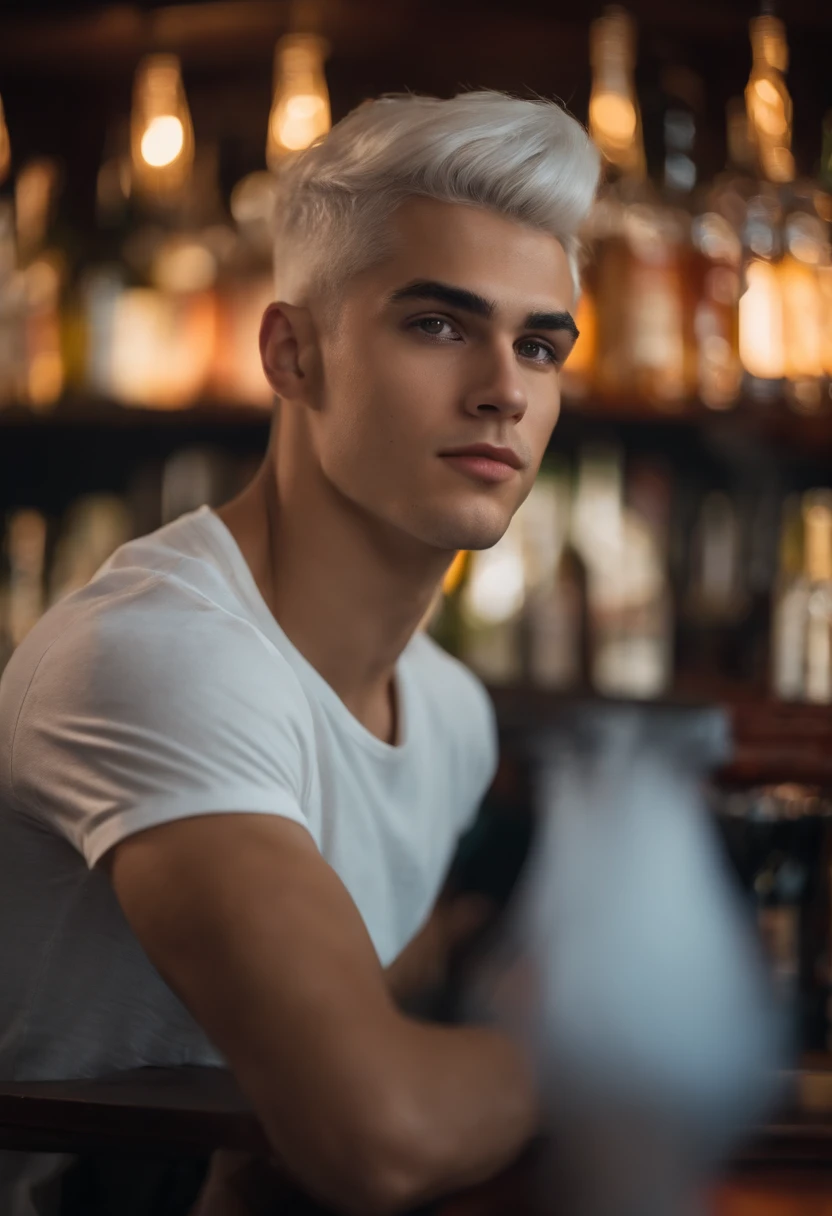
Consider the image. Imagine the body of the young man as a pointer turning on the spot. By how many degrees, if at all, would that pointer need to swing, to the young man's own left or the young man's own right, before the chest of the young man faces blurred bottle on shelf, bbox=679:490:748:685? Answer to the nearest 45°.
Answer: approximately 90° to the young man's own left

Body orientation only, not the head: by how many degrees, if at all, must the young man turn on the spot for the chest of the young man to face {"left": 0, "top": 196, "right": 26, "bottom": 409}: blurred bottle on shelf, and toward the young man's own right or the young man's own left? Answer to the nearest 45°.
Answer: approximately 135° to the young man's own left

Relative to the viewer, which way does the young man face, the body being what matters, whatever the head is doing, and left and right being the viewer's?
facing the viewer and to the right of the viewer

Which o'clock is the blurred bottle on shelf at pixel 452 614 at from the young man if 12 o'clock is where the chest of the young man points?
The blurred bottle on shelf is roughly at 8 o'clock from the young man.

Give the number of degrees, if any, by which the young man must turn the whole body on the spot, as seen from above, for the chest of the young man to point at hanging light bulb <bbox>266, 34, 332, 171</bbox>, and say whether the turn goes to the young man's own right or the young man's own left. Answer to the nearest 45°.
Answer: approximately 135° to the young man's own left

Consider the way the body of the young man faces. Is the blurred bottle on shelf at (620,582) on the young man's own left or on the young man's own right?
on the young man's own left

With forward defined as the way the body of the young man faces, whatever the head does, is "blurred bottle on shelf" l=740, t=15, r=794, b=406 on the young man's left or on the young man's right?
on the young man's left

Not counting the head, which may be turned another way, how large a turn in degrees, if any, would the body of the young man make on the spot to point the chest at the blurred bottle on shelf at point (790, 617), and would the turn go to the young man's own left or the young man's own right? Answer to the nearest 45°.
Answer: approximately 90° to the young man's own left

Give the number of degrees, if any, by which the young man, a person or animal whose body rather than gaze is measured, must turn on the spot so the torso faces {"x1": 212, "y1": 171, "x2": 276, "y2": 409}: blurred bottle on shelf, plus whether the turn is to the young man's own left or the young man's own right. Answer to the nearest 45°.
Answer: approximately 135° to the young man's own left

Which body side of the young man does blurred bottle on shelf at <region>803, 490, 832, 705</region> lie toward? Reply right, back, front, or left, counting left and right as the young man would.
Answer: left
